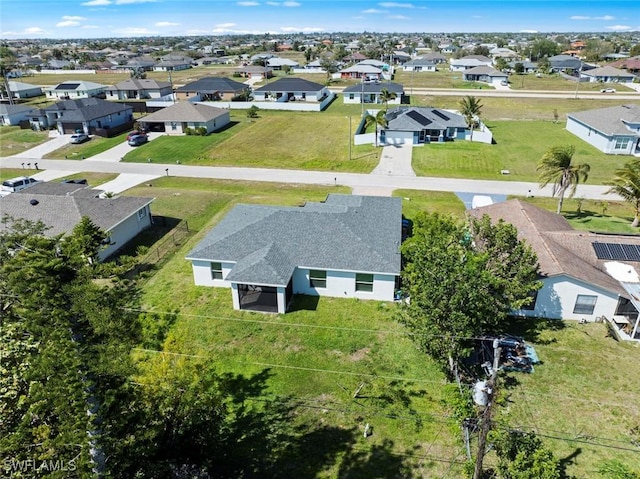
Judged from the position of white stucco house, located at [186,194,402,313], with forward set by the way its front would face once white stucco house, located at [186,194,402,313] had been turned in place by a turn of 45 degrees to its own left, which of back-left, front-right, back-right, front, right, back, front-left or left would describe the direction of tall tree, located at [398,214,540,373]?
back

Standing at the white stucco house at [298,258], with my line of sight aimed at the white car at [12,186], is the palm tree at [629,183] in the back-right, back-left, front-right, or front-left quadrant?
back-right

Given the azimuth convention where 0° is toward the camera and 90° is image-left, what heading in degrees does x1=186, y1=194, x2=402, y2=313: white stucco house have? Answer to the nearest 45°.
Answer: approximately 180°

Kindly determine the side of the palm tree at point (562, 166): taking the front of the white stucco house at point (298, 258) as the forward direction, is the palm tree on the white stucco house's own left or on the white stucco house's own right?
on the white stucco house's own right

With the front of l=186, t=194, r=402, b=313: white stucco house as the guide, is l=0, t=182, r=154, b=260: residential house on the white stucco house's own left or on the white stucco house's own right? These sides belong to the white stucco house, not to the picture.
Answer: on the white stucco house's own left

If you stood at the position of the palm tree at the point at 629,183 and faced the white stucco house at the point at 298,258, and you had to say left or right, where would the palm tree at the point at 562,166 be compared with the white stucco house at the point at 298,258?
right

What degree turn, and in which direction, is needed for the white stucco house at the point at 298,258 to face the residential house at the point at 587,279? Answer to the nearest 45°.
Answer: approximately 90° to its right

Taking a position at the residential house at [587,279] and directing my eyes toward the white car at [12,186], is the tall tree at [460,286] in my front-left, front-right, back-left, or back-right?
front-left

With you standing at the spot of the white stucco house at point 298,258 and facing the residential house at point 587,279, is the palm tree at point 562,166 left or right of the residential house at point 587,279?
left

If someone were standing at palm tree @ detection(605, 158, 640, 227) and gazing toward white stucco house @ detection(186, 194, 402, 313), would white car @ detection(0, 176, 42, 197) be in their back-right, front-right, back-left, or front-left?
front-right

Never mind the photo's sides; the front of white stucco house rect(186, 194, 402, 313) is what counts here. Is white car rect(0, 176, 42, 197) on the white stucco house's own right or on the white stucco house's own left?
on the white stucco house's own left

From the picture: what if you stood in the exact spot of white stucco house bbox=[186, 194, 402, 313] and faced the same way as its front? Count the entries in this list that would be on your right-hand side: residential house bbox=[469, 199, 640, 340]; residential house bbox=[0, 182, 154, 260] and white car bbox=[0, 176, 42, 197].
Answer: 1
